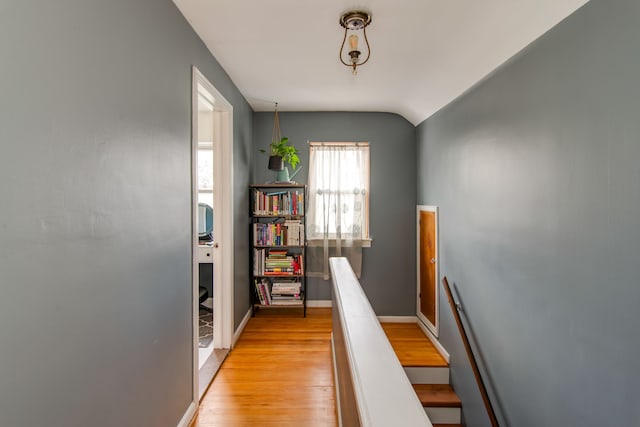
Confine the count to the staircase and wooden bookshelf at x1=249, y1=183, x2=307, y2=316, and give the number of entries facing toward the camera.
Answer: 2

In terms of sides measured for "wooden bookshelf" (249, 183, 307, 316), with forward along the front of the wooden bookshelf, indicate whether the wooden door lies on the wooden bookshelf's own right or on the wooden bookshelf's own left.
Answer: on the wooden bookshelf's own left

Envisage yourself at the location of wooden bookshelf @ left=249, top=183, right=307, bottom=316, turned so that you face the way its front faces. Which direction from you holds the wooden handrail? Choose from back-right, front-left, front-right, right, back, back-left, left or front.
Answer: front-left

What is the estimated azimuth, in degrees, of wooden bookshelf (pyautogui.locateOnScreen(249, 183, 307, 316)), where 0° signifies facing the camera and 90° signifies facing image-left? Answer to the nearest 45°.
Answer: approximately 0°

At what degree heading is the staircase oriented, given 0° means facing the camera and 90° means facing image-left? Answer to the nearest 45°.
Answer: approximately 0°
